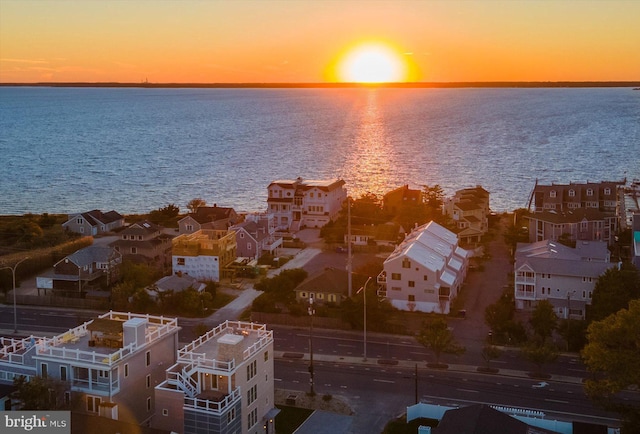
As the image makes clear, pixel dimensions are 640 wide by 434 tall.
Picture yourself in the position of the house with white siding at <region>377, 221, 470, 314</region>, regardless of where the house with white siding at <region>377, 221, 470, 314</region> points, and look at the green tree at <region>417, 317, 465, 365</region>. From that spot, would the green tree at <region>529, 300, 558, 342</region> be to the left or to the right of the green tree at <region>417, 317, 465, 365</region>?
left

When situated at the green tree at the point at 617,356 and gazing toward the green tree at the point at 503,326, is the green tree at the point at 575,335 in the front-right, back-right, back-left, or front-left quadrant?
front-right

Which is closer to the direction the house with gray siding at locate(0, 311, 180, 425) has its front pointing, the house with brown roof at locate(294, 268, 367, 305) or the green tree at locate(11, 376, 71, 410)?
the green tree

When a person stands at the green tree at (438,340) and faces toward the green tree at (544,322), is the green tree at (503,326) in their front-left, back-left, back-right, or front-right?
front-left

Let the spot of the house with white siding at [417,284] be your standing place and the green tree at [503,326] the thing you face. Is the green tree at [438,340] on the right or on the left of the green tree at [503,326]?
right

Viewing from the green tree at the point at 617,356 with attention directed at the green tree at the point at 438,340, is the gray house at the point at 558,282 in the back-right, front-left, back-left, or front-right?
front-right

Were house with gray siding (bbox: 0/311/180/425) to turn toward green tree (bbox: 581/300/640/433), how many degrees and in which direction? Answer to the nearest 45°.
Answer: approximately 135° to its left

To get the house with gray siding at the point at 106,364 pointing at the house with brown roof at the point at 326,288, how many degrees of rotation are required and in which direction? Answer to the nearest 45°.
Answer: approximately 180°

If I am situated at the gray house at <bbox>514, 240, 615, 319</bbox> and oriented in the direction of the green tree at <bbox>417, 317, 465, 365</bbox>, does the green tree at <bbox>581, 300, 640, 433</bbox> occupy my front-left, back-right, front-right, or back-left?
front-left

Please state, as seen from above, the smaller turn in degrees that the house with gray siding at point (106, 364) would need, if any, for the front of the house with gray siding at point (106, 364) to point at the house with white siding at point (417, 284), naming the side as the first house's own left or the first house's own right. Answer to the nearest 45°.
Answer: approximately 180°

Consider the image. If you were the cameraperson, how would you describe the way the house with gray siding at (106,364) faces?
facing the viewer and to the left of the viewer

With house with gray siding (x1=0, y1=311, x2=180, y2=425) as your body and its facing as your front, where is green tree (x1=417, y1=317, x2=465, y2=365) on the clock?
The green tree is roughly at 7 o'clock from the house with gray siding.
